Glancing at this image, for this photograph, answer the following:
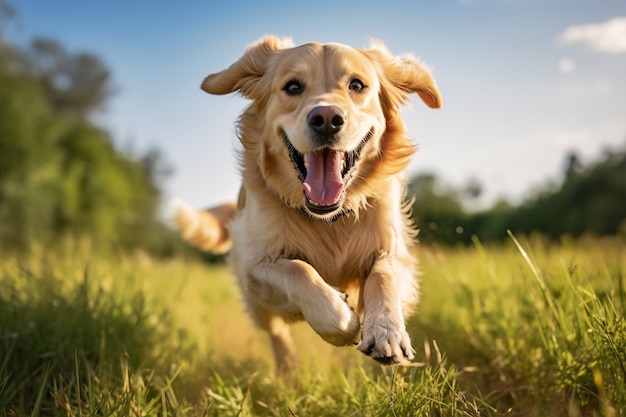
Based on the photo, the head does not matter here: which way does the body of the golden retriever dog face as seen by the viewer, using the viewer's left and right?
facing the viewer
